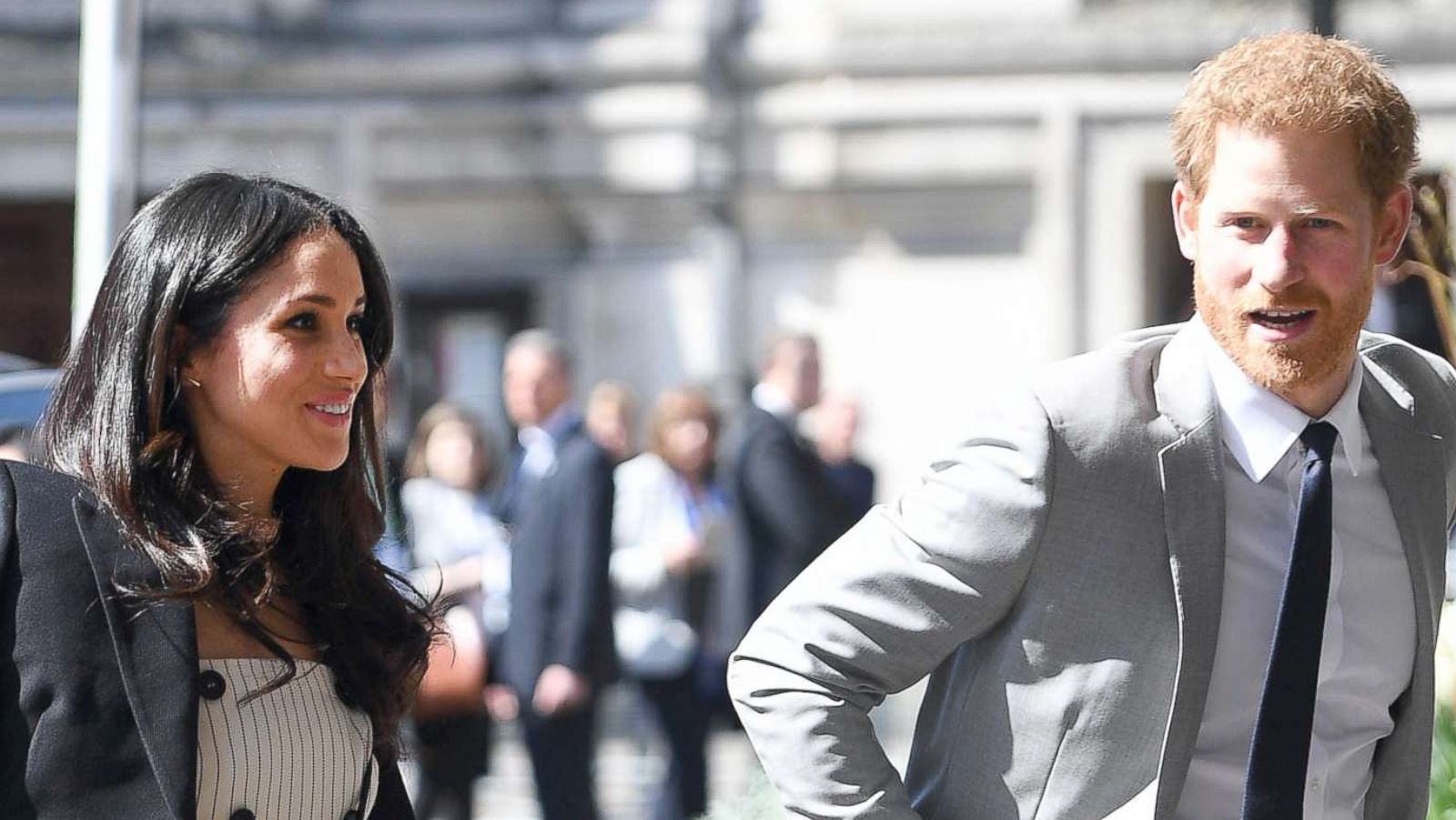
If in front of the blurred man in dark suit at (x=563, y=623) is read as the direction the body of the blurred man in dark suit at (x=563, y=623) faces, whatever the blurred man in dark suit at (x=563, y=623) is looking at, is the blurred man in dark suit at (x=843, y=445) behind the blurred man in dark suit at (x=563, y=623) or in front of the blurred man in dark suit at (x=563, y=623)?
behind

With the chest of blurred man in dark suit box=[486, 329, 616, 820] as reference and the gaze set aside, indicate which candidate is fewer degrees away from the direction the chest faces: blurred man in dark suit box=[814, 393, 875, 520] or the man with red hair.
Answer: the man with red hair

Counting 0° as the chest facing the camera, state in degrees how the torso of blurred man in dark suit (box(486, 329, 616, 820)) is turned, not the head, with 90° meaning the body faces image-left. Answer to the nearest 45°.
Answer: approximately 45°
